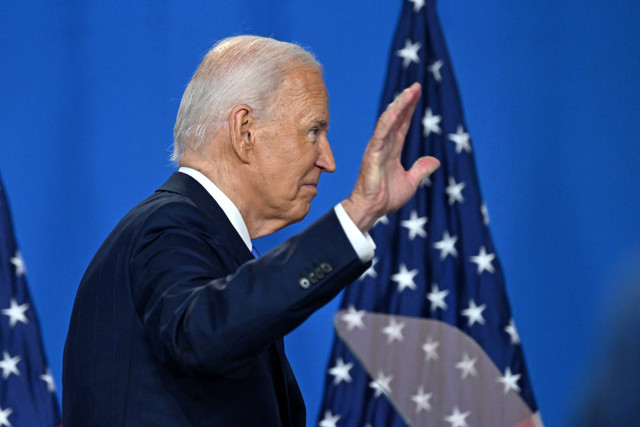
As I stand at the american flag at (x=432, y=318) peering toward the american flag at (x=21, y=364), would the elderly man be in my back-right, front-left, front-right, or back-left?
front-left

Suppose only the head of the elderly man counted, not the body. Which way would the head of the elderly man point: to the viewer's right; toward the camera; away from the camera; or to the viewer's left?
to the viewer's right

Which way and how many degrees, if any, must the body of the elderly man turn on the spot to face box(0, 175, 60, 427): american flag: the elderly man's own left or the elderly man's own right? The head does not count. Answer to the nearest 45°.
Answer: approximately 135° to the elderly man's own left

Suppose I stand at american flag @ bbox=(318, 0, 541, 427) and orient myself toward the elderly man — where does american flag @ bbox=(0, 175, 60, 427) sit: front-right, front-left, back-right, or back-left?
front-right

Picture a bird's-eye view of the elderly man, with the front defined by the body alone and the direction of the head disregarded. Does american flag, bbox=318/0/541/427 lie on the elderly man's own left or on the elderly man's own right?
on the elderly man's own left

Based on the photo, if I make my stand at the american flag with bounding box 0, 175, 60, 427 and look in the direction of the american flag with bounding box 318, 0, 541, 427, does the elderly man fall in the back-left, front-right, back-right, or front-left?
front-right

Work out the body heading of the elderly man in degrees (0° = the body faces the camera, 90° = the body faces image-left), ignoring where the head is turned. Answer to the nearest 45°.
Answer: approximately 270°

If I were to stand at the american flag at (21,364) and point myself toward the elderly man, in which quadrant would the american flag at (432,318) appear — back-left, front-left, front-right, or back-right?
front-left

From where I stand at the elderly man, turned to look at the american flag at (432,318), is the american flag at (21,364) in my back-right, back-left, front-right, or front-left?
front-left
